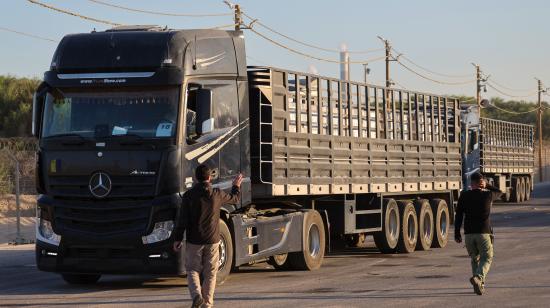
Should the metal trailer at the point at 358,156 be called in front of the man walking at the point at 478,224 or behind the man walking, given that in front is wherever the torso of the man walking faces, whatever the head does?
in front

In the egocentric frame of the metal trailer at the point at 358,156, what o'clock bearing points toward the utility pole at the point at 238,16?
The utility pole is roughly at 4 o'clock from the metal trailer.

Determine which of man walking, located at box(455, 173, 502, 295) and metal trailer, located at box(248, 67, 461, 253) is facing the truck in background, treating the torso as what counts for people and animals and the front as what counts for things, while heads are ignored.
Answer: the man walking

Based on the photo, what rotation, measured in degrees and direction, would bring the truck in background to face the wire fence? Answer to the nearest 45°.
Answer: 0° — it already faces it

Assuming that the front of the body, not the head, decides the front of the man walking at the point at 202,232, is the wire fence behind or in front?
in front

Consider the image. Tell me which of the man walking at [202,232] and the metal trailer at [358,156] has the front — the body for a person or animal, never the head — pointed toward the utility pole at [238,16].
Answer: the man walking

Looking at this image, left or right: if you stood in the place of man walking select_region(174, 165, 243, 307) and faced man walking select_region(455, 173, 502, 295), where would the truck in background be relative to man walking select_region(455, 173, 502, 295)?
left

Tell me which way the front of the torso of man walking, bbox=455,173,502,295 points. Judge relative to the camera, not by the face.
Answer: away from the camera

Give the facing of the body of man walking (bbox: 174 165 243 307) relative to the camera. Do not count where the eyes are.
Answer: away from the camera

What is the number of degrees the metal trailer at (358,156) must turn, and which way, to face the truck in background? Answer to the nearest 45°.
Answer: approximately 135° to its right

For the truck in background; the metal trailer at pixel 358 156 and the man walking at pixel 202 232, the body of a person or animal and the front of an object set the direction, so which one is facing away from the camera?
the man walking

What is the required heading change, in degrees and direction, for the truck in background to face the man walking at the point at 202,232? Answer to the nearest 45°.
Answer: approximately 45° to its left

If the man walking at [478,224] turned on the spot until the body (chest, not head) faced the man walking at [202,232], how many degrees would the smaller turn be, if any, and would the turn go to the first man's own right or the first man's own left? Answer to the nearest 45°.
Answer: approximately 135° to the first man's own left

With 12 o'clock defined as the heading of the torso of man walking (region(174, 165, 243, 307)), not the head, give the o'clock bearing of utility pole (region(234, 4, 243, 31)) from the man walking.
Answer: The utility pole is roughly at 12 o'clock from the man walking.
